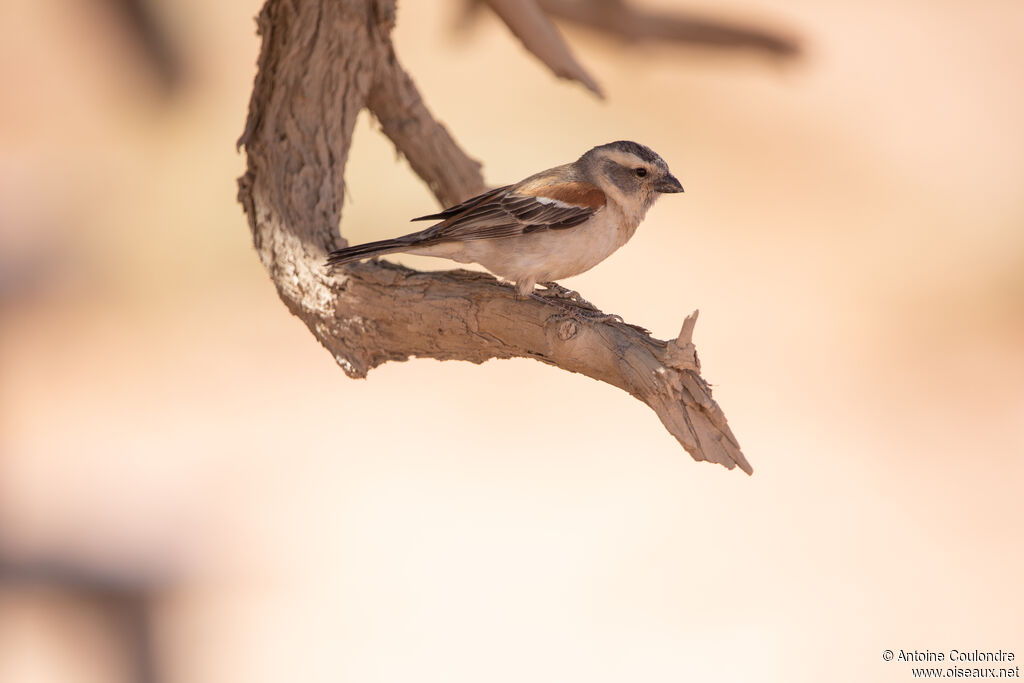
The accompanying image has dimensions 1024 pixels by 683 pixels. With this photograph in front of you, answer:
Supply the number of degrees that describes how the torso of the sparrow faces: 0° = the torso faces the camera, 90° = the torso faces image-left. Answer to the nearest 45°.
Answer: approximately 270°

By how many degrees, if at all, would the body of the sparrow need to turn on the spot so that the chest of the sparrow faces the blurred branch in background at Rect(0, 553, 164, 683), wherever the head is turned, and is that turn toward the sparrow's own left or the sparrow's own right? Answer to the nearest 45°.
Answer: approximately 135° to the sparrow's own left
